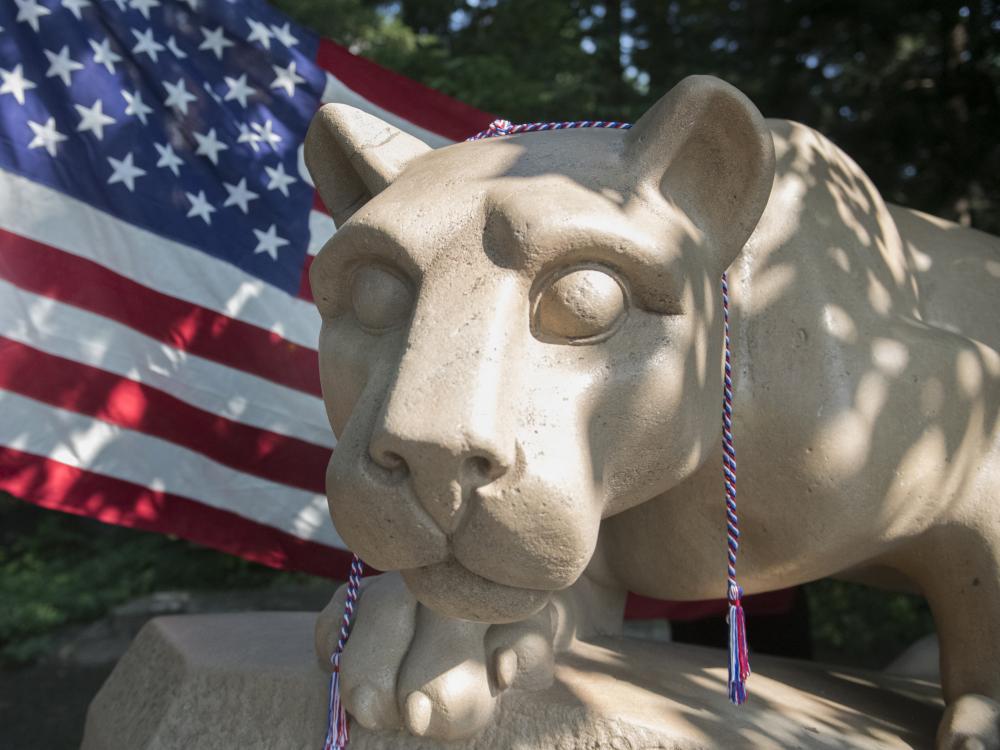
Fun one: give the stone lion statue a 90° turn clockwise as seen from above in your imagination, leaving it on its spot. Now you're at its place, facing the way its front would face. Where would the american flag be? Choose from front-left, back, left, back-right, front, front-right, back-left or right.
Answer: front

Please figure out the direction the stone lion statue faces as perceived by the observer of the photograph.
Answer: facing the viewer and to the left of the viewer
